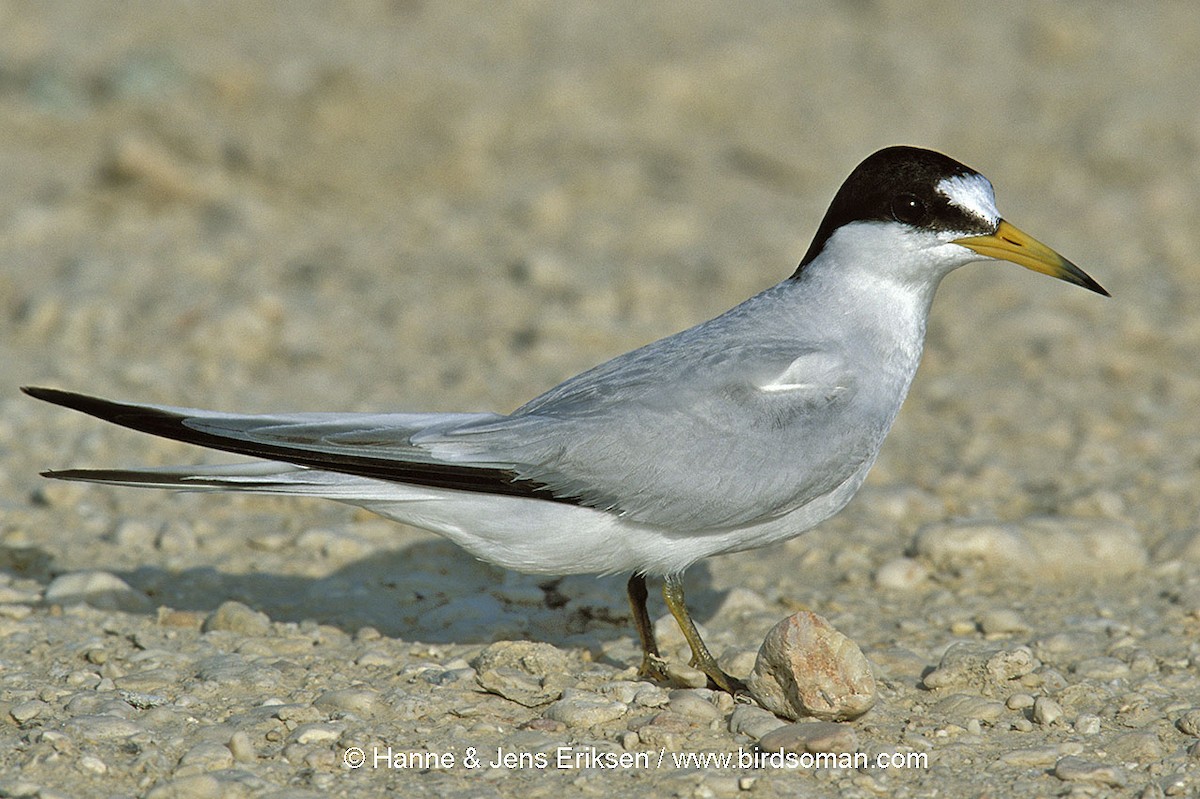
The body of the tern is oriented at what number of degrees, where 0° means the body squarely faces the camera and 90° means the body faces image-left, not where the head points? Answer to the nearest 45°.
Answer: approximately 270°

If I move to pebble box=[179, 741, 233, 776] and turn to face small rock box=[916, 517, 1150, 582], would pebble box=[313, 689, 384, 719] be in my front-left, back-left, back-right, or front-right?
front-left

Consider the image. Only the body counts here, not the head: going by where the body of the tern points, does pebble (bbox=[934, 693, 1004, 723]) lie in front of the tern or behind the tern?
in front

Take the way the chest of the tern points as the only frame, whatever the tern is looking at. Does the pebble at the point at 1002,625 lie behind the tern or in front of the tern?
in front

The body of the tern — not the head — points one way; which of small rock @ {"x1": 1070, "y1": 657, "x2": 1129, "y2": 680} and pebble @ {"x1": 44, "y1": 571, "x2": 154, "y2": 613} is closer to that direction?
the small rock

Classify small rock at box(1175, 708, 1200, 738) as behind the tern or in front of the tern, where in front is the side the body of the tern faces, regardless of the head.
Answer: in front

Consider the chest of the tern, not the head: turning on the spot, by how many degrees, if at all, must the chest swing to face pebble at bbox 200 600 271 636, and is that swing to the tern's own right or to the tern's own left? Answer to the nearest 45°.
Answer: approximately 180°

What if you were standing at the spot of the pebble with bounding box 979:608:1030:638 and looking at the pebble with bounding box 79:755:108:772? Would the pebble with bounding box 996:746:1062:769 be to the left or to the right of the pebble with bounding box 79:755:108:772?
left

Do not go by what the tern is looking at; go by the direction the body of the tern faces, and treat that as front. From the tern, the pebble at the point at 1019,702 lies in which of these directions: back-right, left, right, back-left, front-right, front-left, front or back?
front

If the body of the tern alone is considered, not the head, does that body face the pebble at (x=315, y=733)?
no

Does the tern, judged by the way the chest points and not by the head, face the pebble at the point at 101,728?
no

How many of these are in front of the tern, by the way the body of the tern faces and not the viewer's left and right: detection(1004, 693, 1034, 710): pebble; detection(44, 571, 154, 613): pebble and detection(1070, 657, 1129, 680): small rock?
2

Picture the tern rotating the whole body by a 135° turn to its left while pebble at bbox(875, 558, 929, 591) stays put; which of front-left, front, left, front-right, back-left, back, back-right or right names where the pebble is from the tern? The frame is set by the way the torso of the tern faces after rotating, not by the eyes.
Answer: right

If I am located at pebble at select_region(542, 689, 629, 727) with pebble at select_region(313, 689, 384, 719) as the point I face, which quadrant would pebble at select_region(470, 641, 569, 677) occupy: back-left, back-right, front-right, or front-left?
front-right

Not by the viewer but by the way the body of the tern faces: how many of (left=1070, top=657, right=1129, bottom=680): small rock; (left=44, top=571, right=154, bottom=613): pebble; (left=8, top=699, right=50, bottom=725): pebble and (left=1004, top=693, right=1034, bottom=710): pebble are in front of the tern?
2
